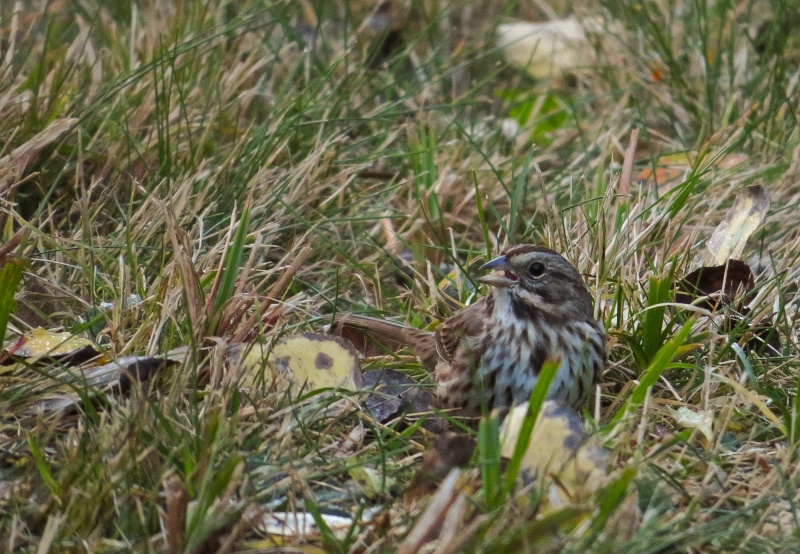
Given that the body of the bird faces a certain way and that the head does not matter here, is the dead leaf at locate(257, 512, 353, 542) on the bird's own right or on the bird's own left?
on the bird's own right

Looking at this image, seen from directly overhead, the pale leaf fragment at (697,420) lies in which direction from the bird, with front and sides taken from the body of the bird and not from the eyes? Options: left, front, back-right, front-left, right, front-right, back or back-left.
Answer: front

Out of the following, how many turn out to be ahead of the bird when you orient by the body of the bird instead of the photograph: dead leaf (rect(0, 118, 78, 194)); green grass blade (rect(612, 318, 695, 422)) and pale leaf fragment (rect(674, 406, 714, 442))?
2

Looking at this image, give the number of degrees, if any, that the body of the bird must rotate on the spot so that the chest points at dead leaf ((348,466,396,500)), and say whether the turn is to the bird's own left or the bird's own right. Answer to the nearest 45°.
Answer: approximately 90° to the bird's own right

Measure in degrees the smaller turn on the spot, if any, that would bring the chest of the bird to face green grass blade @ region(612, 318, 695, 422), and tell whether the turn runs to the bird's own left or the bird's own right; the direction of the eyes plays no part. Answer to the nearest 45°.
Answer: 0° — it already faces it

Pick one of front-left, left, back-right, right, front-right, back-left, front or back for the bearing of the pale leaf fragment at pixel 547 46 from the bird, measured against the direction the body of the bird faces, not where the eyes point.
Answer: back-left

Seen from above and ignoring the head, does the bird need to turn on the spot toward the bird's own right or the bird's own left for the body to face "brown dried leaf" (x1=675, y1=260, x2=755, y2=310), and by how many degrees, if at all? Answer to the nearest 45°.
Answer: approximately 90° to the bird's own left

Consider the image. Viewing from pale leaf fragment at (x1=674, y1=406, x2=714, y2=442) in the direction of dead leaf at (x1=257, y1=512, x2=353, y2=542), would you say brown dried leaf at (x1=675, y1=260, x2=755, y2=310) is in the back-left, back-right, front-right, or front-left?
back-right

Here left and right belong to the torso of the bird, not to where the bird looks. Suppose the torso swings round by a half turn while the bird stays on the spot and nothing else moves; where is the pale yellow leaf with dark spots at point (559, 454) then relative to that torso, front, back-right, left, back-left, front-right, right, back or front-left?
back-left

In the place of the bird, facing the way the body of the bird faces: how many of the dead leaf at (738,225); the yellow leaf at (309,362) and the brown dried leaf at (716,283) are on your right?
1

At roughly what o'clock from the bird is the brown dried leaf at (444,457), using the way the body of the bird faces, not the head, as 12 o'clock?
The brown dried leaf is roughly at 2 o'clock from the bird.

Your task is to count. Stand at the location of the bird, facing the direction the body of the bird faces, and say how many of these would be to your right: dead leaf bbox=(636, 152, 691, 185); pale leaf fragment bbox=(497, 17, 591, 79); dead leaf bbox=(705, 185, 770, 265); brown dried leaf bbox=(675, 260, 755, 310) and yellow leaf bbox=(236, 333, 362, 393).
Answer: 1

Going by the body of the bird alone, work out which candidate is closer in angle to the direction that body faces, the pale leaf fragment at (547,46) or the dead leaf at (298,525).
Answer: the dead leaf

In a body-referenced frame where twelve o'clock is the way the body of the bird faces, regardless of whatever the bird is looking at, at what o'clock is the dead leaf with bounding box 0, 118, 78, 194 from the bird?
The dead leaf is roughly at 5 o'clock from the bird.

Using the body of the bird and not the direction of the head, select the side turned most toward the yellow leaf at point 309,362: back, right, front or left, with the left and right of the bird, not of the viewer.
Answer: right

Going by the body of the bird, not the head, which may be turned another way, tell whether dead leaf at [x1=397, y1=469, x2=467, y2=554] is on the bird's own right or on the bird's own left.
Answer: on the bird's own right
